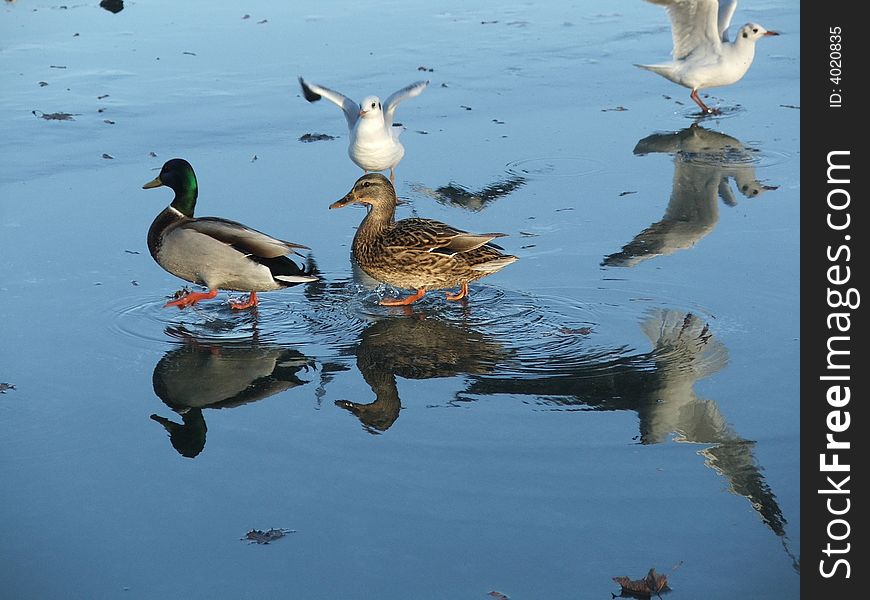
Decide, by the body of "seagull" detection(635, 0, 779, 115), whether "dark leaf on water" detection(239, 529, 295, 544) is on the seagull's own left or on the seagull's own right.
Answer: on the seagull's own right

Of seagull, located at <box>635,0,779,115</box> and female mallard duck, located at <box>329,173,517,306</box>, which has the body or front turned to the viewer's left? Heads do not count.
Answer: the female mallard duck

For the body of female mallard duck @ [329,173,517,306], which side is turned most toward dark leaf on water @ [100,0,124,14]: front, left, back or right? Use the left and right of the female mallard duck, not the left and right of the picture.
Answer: right

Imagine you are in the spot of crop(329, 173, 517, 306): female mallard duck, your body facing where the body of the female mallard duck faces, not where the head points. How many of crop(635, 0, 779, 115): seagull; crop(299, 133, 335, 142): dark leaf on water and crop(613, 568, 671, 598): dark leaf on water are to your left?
1

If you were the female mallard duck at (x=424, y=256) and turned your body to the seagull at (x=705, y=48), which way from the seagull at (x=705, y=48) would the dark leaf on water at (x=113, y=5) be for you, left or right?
left

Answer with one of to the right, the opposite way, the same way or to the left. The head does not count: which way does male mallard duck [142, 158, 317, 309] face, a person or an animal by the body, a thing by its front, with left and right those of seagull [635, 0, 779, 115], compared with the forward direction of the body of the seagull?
the opposite way

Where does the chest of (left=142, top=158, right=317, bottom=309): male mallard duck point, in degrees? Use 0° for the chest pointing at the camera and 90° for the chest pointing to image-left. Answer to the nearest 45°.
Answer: approximately 90°

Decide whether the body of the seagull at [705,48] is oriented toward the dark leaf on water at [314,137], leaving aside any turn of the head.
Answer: no

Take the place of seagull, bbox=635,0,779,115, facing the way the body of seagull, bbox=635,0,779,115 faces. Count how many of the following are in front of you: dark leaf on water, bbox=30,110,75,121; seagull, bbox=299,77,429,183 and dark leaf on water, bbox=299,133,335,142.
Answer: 0

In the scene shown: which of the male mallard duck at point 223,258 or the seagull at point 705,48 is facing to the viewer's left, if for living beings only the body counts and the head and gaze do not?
the male mallard duck

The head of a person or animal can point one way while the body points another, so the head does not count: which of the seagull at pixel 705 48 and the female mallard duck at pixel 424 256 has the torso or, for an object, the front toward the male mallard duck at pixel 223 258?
the female mallard duck

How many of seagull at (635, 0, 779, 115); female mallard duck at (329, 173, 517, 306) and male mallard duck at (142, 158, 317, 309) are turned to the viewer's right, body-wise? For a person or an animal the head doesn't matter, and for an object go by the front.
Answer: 1

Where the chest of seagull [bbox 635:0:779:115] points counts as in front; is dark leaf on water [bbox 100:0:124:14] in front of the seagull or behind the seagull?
behind

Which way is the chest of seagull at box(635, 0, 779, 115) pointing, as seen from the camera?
to the viewer's right

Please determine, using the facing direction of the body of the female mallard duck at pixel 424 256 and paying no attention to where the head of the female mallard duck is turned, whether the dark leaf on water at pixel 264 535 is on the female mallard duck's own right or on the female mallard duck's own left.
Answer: on the female mallard duck's own left

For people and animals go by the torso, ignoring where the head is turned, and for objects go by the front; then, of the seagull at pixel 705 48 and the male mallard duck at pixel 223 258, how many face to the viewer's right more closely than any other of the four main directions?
1

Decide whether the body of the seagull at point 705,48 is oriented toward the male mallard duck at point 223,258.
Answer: no

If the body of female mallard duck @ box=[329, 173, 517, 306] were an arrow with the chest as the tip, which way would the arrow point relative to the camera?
to the viewer's left

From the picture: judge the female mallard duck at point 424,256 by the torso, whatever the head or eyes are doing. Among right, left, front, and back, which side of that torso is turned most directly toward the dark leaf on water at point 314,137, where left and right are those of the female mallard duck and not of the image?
right
